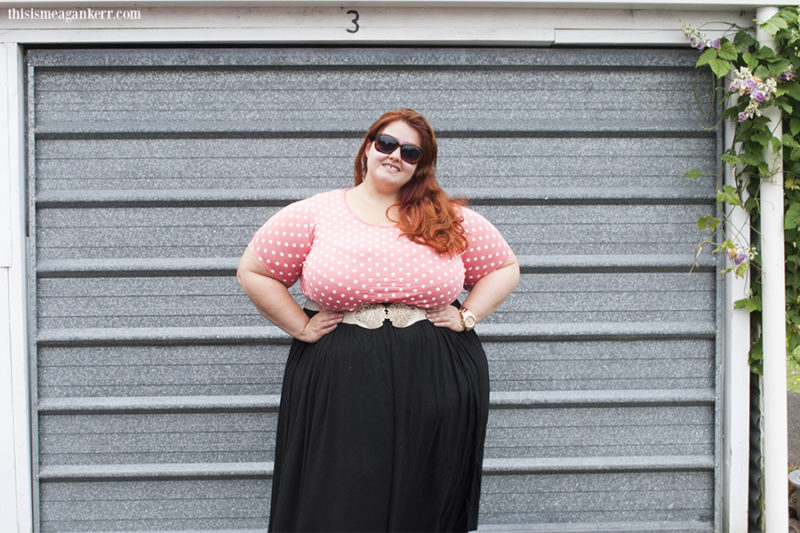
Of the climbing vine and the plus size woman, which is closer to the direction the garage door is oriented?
the plus size woman

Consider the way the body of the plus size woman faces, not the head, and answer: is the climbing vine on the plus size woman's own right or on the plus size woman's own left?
on the plus size woman's own left

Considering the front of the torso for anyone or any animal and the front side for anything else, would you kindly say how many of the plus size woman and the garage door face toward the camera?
2

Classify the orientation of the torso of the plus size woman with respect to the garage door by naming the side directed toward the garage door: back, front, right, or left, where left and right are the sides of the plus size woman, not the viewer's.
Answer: back

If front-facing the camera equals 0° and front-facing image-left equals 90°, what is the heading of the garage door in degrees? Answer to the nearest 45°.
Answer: approximately 0°
